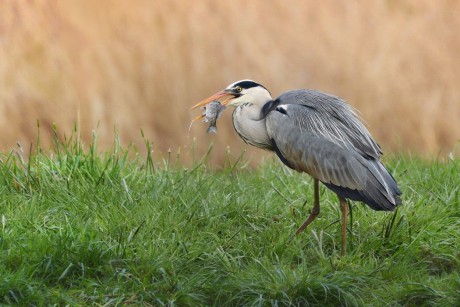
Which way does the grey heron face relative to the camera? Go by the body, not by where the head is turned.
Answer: to the viewer's left
